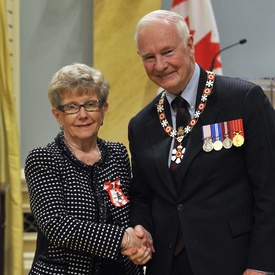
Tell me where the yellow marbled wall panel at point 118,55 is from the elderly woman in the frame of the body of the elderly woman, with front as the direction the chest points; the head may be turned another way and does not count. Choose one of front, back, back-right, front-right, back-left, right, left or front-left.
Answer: back-left

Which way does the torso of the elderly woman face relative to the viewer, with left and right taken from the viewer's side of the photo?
facing the viewer and to the right of the viewer

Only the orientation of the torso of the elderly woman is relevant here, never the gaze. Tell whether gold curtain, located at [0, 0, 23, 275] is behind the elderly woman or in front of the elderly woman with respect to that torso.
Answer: behind

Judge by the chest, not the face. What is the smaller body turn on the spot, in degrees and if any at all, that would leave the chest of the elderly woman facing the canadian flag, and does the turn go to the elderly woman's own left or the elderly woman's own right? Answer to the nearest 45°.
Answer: approximately 90° to the elderly woman's own left
